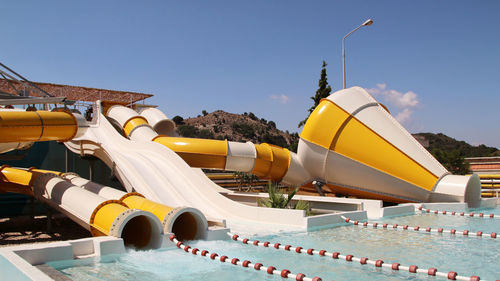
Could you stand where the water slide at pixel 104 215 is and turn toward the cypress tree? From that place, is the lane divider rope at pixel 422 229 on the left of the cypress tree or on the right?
right

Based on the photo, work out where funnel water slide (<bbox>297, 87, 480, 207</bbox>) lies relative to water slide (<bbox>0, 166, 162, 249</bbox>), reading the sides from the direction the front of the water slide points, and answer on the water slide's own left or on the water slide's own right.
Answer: on the water slide's own left

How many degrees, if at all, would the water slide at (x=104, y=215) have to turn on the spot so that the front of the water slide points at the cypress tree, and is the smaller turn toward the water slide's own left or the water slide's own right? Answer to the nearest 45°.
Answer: approximately 90° to the water slide's own left

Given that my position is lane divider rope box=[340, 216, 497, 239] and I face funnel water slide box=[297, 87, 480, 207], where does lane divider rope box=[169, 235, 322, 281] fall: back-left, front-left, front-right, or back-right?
back-left

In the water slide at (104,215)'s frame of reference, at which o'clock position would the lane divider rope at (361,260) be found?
The lane divider rope is roughly at 12 o'clock from the water slide.

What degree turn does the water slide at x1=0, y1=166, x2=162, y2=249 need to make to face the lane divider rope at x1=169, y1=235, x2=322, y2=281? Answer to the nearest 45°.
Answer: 0° — it already faces it

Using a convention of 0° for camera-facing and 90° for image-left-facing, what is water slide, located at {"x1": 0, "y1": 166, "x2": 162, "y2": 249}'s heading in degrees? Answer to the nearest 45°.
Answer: approximately 315°

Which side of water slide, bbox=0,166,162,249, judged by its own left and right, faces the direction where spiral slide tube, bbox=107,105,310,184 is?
left

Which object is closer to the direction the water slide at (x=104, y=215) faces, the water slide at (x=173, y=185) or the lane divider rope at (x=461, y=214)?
the lane divider rope

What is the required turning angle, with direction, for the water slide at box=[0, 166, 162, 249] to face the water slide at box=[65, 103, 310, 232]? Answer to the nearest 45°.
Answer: approximately 90° to its left

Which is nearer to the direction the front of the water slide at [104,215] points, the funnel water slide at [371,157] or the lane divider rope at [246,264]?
the lane divider rope
